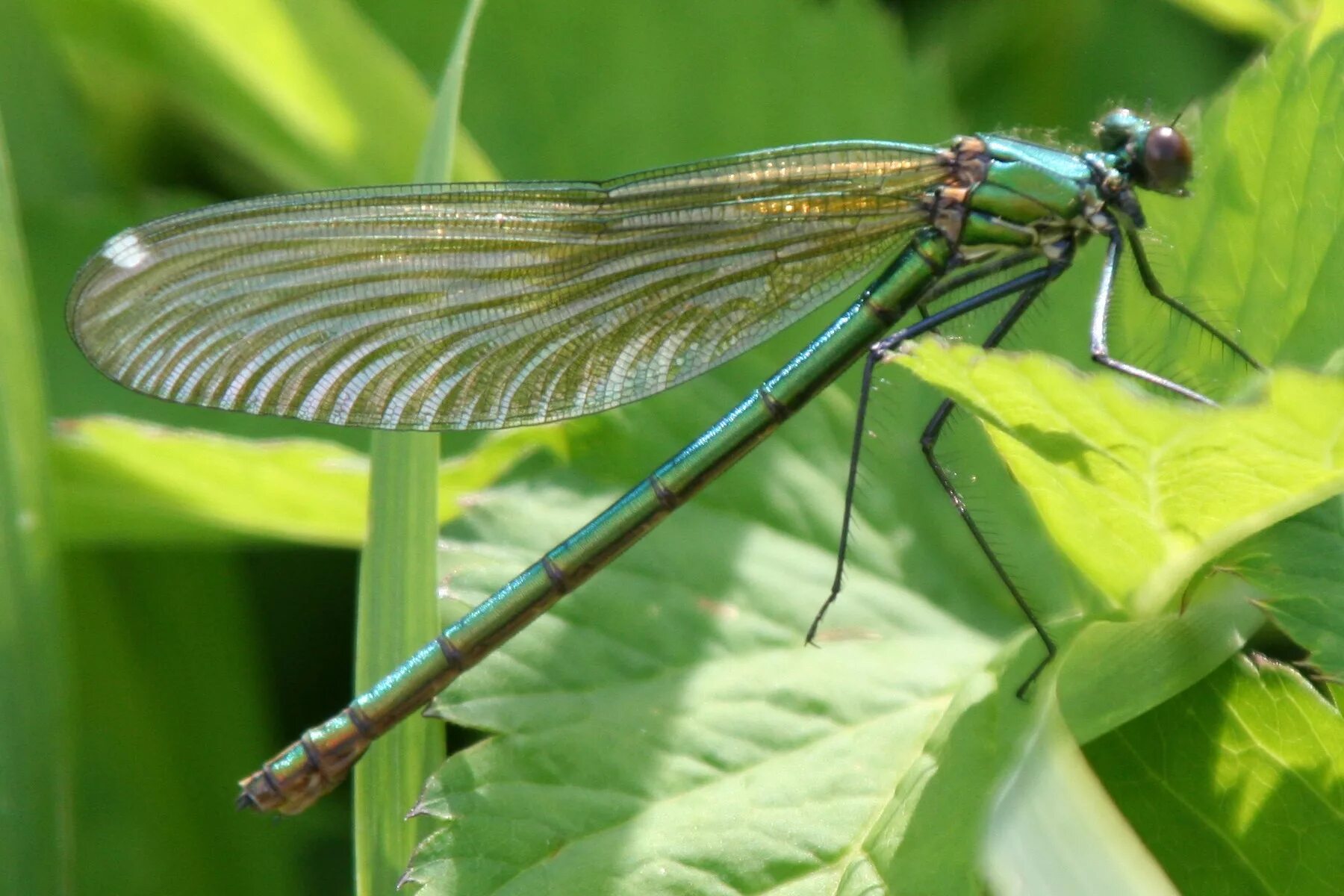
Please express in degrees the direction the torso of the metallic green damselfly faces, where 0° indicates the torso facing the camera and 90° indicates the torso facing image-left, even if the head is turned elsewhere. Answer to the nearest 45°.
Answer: approximately 270°

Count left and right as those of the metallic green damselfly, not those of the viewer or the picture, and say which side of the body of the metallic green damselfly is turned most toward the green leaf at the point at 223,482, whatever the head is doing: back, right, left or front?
back

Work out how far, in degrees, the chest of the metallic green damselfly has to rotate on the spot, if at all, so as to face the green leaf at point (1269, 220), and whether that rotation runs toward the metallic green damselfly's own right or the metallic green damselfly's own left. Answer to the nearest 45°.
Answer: approximately 45° to the metallic green damselfly's own right

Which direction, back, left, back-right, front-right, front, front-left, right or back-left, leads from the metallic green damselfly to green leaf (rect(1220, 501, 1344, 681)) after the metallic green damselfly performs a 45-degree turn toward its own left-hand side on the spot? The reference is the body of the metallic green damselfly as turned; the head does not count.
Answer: right
